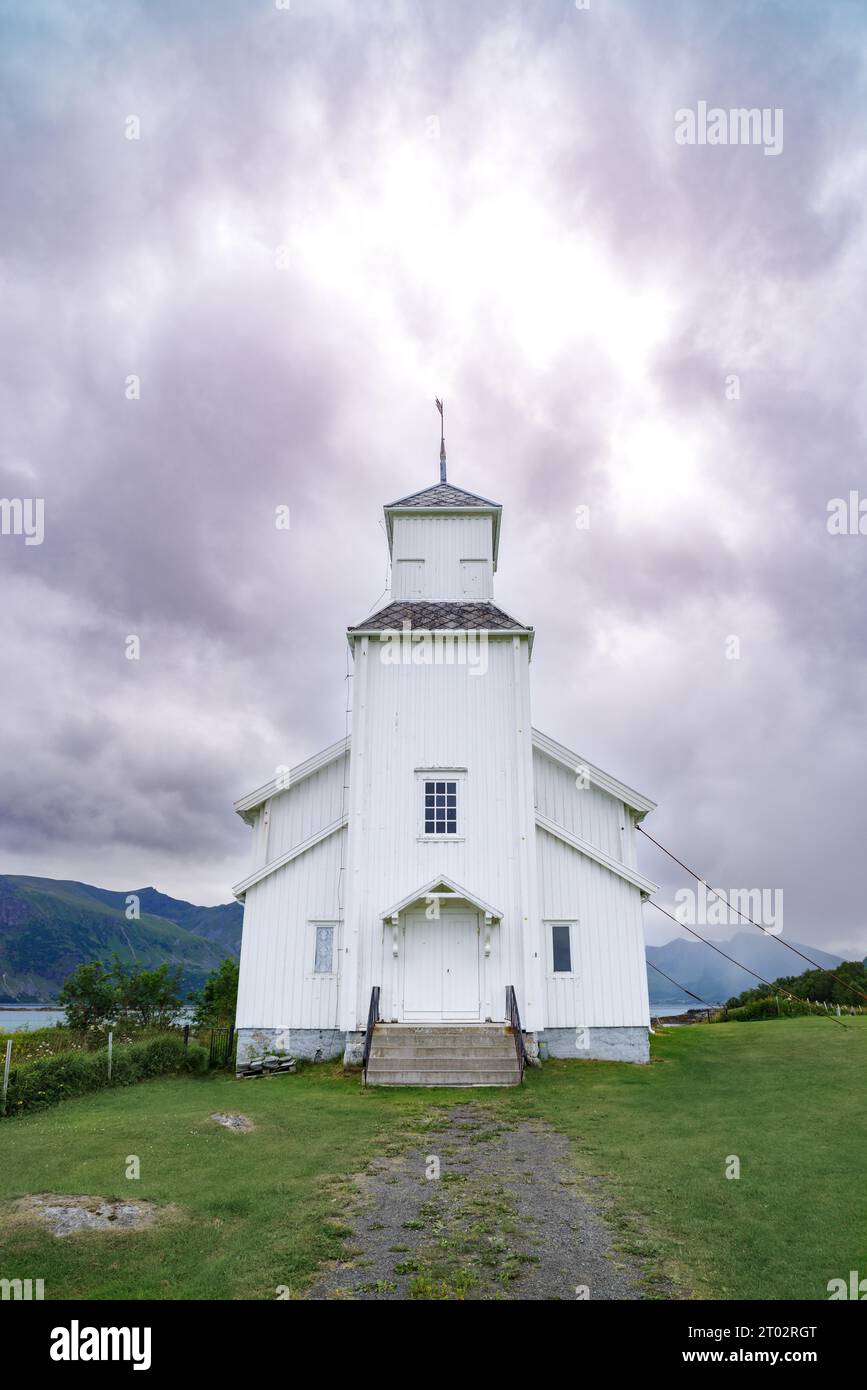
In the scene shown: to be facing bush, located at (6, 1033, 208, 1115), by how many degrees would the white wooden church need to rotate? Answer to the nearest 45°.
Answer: approximately 45° to its right

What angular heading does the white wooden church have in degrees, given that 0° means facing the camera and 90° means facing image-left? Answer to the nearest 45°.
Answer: approximately 0°

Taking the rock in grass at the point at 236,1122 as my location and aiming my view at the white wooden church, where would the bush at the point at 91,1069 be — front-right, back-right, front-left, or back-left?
front-left

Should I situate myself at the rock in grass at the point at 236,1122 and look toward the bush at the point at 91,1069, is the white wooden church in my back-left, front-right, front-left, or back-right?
front-right

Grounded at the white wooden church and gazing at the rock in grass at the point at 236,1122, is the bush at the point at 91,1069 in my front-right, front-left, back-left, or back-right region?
front-right
